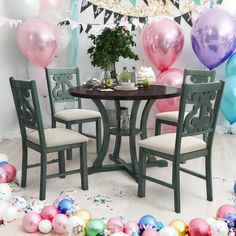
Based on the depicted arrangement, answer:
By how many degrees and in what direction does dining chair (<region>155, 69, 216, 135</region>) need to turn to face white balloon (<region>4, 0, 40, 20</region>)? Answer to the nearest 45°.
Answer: approximately 45° to its right

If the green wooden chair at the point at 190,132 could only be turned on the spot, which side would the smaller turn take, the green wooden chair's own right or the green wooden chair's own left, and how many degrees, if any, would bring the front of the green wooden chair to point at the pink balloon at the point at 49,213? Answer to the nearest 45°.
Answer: approximately 90° to the green wooden chair's own left

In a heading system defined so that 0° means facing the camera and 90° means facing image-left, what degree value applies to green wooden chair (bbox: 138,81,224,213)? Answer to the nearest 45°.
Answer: approximately 135°

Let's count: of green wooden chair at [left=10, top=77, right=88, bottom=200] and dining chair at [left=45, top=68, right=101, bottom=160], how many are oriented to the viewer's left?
0

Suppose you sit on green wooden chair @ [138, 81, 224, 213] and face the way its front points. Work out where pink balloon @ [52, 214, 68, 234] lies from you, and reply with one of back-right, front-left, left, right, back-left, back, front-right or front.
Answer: left

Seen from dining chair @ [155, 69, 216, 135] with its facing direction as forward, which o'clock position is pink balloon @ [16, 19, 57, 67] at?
The pink balloon is roughly at 2 o'clock from the dining chair.

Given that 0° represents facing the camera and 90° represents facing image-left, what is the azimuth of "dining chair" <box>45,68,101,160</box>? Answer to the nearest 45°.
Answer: approximately 315°

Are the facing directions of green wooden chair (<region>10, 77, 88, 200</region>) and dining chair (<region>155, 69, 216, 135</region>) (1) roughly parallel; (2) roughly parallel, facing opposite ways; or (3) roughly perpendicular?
roughly parallel, facing opposite ways

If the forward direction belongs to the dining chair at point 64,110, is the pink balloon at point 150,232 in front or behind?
in front

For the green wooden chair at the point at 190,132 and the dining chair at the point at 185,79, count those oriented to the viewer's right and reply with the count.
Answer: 0

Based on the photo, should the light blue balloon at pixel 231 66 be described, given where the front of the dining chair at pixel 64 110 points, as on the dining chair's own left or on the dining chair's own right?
on the dining chair's own left

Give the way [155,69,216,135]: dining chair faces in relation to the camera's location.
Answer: facing the viewer and to the left of the viewer

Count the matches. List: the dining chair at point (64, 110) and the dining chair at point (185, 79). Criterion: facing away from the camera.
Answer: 0

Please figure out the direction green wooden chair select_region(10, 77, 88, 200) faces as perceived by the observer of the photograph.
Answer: facing away from the viewer and to the right of the viewer
